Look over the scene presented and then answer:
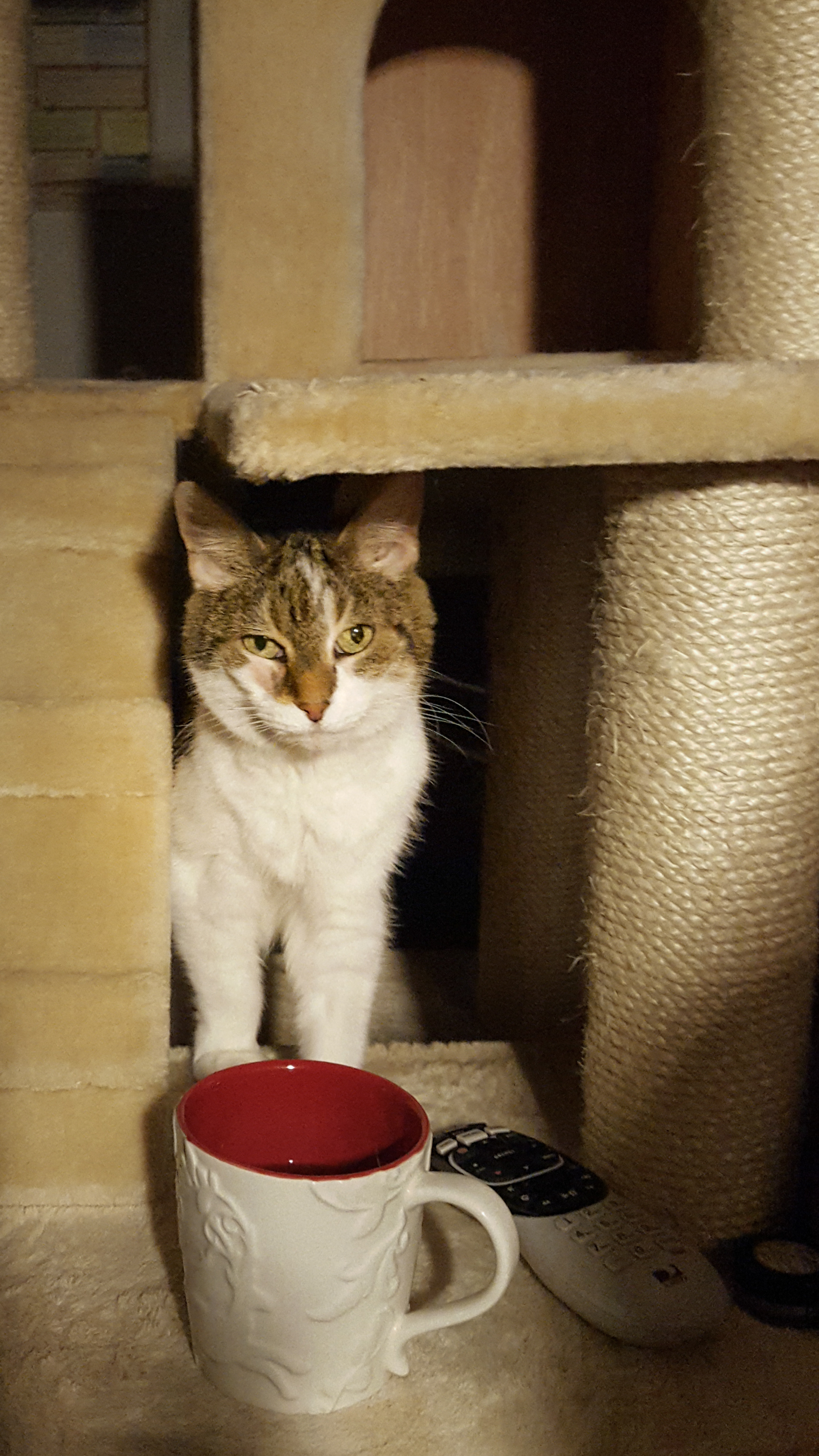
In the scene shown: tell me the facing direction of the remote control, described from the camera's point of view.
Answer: facing away from the viewer and to the left of the viewer

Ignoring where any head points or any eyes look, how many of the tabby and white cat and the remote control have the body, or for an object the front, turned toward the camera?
1

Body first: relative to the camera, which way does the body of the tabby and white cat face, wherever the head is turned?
toward the camera

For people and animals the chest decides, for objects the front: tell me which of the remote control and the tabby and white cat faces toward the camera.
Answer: the tabby and white cat
